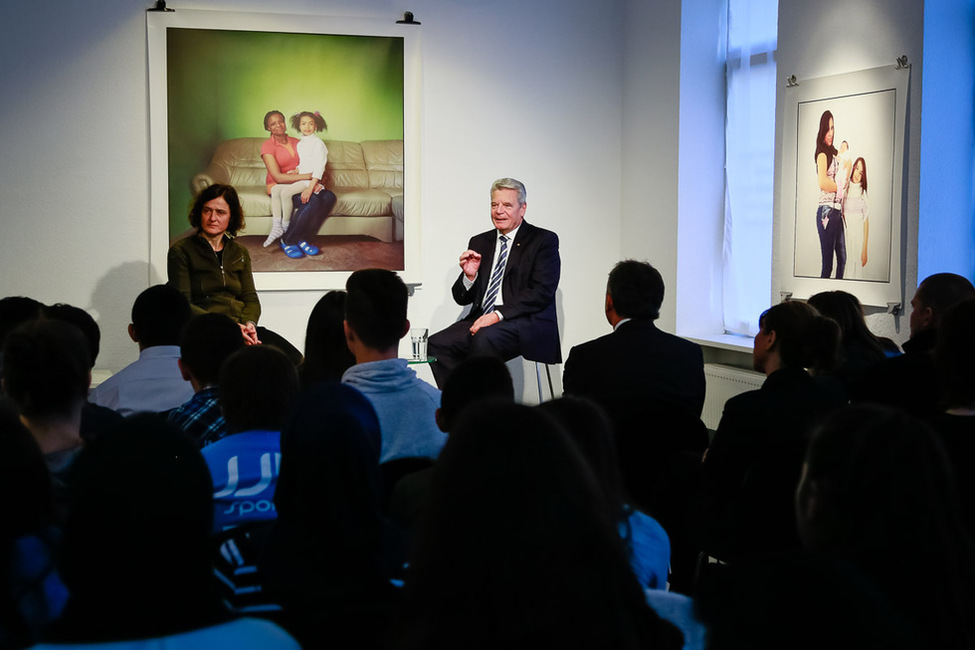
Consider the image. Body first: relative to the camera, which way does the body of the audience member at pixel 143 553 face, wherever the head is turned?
away from the camera

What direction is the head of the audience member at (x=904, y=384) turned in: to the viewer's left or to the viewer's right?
to the viewer's left

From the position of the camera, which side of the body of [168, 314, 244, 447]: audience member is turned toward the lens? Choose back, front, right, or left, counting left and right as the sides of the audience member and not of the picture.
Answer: back

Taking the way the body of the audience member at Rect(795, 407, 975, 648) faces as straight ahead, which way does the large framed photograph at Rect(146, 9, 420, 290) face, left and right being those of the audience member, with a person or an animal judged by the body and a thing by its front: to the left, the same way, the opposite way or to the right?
the opposite way

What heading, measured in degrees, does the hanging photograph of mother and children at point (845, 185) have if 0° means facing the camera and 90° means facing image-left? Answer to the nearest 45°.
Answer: approximately 45°

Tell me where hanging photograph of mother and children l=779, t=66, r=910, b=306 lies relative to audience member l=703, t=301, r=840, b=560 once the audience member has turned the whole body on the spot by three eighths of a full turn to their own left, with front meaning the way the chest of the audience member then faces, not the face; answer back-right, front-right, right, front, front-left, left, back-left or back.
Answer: back

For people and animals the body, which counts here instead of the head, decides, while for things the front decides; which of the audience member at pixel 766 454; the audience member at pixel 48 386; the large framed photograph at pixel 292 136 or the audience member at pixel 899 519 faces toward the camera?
the large framed photograph

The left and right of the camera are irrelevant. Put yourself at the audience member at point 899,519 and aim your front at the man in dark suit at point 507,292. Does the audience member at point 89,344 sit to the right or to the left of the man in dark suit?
left

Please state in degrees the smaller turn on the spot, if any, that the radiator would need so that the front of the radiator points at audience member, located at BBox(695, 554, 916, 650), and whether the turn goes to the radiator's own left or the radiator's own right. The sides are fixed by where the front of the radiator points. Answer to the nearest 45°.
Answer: approximately 45° to the radiator's own left

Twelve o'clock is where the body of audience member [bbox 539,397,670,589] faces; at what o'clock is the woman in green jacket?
The woman in green jacket is roughly at 11 o'clock from the audience member.

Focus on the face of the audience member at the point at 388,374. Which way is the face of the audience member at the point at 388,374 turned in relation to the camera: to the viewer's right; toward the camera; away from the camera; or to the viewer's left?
away from the camera

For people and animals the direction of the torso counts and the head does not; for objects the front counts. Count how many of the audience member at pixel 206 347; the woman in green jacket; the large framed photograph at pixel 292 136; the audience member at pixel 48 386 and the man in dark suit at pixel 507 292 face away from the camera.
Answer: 2

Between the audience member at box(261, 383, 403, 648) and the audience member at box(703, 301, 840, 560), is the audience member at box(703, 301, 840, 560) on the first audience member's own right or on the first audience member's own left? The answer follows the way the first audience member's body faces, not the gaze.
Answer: on the first audience member's own right

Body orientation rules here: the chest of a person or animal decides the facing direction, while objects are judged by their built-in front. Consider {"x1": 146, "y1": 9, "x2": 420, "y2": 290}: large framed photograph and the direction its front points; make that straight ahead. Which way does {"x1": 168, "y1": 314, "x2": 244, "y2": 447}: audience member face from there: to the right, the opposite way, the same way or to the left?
the opposite way

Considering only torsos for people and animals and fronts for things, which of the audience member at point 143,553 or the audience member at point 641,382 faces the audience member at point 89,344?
the audience member at point 143,553

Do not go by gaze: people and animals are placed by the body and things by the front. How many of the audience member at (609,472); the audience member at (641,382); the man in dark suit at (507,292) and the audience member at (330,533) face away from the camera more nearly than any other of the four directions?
3

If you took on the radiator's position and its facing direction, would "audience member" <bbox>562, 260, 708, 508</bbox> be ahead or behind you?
ahead
